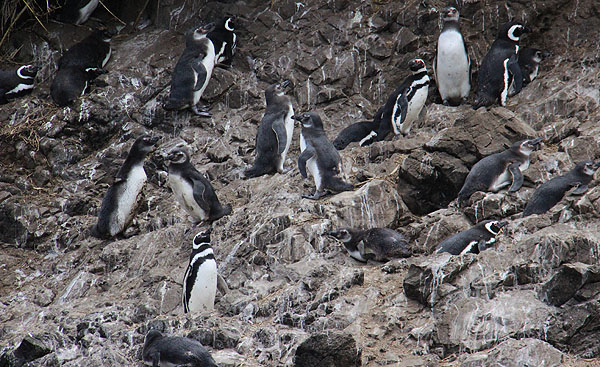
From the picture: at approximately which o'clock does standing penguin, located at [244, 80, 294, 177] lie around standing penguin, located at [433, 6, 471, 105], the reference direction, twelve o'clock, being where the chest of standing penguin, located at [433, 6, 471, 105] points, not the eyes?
standing penguin, located at [244, 80, 294, 177] is roughly at 2 o'clock from standing penguin, located at [433, 6, 471, 105].

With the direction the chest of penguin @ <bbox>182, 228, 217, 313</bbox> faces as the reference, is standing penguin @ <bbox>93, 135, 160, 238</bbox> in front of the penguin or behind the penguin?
behind

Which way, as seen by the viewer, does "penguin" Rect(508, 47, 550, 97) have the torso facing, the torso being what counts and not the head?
to the viewer's right

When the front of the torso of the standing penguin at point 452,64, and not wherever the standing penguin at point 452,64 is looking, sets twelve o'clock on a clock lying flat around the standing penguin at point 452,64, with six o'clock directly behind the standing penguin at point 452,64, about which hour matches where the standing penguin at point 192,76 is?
the standing penguin at point 192,76 is roughly at 3 o'clock from the standing penguin at point 452,64.

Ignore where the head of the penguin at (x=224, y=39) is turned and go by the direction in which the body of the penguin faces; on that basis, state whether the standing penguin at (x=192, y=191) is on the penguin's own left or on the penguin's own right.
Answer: on the penguin's own right

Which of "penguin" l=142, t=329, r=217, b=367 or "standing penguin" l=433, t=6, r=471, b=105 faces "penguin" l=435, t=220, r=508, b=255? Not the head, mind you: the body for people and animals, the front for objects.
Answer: the standing penguin
